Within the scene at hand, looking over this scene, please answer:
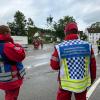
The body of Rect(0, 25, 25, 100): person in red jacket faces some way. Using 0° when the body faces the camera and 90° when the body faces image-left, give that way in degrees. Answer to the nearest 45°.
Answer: approximately 225°

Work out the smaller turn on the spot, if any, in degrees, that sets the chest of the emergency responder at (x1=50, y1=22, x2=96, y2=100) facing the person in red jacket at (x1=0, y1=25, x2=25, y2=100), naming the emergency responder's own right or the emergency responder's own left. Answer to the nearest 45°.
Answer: approximately 90° to the emergency responder's own left

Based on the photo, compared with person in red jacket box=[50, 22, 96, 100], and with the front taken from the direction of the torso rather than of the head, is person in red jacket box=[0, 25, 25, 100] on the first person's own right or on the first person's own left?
on the first person's own left

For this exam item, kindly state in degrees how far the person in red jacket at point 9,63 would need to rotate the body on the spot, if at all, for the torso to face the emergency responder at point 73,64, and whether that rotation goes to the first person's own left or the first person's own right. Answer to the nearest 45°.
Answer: approximately 45° to the first person's own right

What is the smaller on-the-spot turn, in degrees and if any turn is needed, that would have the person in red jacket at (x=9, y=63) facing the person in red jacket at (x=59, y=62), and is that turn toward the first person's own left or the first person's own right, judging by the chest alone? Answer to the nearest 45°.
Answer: approximately 45° to the first person's own right

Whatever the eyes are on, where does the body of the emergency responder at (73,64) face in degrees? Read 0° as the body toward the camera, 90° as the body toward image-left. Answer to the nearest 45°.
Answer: approximately 180°

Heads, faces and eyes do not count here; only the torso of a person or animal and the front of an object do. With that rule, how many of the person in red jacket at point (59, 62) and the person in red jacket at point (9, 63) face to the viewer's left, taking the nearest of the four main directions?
0

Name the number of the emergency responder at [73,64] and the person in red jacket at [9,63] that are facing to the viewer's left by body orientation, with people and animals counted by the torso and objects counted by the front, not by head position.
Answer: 0
